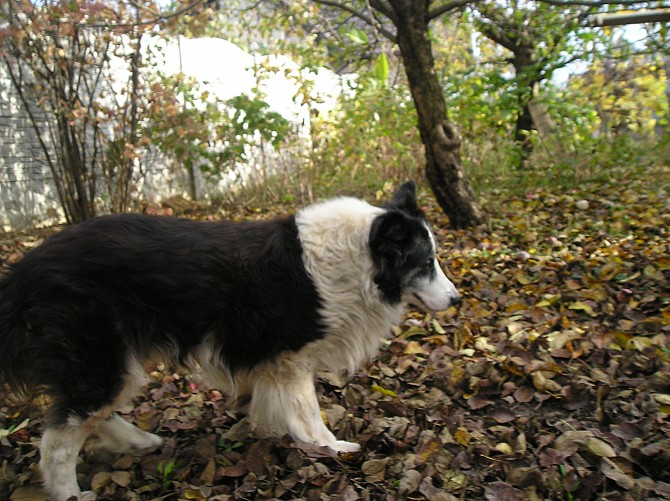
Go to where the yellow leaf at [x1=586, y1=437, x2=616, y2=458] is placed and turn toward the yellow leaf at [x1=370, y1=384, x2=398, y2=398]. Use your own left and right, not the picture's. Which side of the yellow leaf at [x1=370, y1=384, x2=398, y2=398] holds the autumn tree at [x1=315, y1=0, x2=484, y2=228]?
right

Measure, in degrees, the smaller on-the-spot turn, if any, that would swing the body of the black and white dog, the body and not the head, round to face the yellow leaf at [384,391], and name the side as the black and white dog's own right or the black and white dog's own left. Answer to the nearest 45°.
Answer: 0° — it already faces it

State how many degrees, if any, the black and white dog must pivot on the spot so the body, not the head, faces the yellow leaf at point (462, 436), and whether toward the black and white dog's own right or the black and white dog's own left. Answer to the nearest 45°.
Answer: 0° — it already faces it

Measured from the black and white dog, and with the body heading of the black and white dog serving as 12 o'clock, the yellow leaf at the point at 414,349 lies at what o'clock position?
The yellow leaf is roughly at 11 o'clock from the black and white dog.

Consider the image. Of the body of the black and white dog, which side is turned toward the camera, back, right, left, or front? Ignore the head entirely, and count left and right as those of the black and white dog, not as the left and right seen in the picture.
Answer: right
